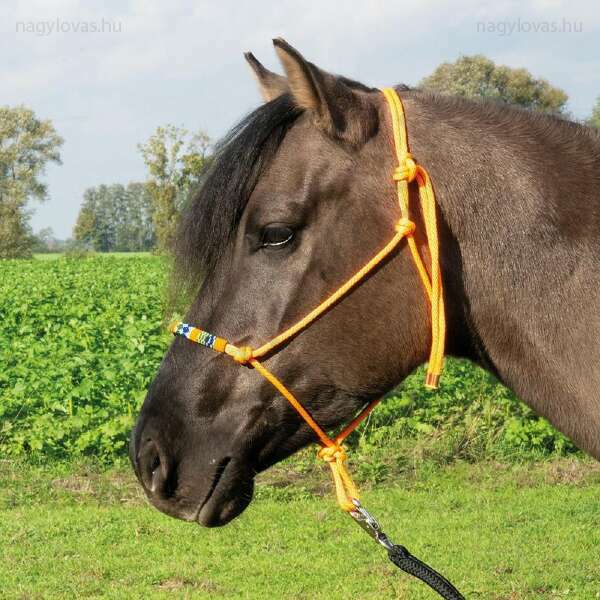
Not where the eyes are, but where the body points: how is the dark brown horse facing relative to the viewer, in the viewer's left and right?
facing to the left of the viewer
